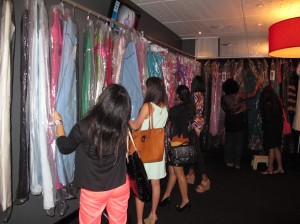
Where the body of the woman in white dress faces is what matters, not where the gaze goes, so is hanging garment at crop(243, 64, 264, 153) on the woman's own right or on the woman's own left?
on the woman's own right

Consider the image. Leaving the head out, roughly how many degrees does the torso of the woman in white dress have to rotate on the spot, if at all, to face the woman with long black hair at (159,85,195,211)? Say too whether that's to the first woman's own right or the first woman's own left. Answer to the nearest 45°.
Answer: approximately 90° to the first woman's own right

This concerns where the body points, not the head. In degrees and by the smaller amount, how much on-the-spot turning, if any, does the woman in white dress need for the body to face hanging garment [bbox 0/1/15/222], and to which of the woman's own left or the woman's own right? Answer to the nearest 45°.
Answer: approximately 90° to the woman's own left

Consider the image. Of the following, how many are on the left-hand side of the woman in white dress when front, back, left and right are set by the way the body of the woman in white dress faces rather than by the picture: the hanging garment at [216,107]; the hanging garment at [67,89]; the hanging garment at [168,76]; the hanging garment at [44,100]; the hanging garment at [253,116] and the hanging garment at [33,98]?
3

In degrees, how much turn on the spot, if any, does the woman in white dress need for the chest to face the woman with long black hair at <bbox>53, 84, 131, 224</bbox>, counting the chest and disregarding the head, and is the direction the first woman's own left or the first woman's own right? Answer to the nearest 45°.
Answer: approximately 90° to the first woman's own left

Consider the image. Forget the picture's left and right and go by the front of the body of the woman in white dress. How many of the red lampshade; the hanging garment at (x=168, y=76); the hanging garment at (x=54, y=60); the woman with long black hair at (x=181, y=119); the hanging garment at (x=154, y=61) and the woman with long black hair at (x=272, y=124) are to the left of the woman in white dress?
1

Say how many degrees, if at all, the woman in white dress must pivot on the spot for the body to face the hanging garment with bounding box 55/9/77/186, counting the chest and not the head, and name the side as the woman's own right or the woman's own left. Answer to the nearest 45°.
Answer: approximately 90° to the woman's own left

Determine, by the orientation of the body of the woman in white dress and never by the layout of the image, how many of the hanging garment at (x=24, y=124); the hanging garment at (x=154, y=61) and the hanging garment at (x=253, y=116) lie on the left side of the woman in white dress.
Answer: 1

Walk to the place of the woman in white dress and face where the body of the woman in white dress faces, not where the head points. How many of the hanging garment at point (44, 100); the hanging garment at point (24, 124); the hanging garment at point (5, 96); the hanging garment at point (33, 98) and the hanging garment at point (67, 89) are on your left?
5

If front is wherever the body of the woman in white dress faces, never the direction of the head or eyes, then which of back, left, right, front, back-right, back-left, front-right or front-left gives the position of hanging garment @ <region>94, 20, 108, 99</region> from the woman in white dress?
front-left

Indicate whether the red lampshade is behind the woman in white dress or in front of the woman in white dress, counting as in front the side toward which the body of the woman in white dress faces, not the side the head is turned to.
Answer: behind

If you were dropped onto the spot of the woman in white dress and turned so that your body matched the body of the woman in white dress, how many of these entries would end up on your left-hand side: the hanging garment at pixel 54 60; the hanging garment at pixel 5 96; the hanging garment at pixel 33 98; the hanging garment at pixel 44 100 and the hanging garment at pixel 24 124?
5

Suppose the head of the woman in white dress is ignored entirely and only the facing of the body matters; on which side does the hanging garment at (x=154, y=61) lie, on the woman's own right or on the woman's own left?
on the woman's own right

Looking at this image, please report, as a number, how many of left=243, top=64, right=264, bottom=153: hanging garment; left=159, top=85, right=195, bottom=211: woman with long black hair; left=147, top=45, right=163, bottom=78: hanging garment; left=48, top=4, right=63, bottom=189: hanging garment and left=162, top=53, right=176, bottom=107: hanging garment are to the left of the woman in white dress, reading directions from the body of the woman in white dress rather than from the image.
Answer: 1

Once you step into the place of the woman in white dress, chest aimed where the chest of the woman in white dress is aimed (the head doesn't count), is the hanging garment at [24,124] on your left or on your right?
on your left

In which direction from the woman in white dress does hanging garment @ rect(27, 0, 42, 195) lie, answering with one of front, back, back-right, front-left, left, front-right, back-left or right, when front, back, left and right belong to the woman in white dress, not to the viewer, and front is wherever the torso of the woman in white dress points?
left

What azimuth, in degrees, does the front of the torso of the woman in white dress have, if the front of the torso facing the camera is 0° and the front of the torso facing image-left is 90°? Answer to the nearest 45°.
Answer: approximately 135°
